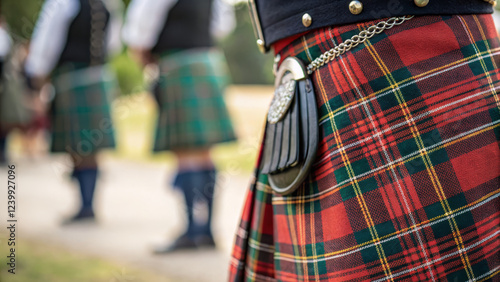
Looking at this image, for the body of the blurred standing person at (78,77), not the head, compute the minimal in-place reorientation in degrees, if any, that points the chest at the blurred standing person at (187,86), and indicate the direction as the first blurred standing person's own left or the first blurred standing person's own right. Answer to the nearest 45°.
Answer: approximately 180°

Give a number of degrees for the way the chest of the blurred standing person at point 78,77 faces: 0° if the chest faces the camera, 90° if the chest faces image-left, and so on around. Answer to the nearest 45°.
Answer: approximately 135°
